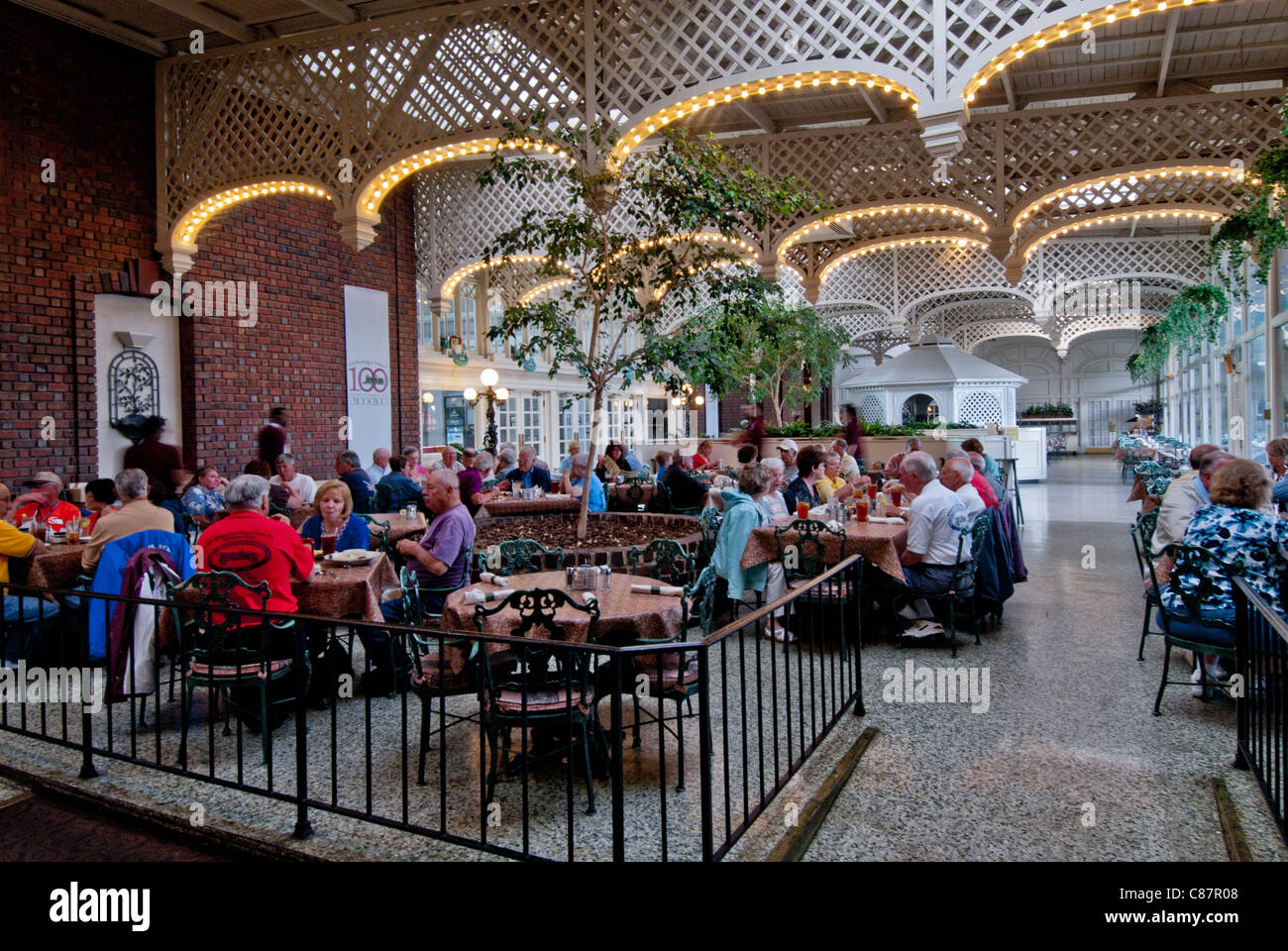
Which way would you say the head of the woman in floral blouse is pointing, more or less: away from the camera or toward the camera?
away from the camera

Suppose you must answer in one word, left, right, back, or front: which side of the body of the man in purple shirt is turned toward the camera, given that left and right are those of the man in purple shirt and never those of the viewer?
left

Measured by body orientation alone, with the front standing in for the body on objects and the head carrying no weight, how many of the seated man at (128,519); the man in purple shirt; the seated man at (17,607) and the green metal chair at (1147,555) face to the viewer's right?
2

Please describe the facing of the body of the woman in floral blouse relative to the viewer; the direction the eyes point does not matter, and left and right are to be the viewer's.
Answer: facing away from the viewer

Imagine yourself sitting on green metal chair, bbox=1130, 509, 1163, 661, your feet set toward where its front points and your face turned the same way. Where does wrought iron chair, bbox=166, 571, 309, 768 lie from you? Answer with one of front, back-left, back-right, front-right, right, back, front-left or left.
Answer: back-right

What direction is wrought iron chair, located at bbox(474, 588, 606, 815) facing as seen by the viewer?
away from the camera

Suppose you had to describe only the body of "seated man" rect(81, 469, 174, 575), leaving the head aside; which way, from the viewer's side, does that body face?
away from the camera

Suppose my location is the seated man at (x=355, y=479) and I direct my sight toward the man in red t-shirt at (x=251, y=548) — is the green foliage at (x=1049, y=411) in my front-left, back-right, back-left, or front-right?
back-left

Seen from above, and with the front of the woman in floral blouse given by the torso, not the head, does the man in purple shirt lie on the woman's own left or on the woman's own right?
on the woman's own left

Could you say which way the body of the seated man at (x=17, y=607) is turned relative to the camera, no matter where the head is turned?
to the viewer's right
